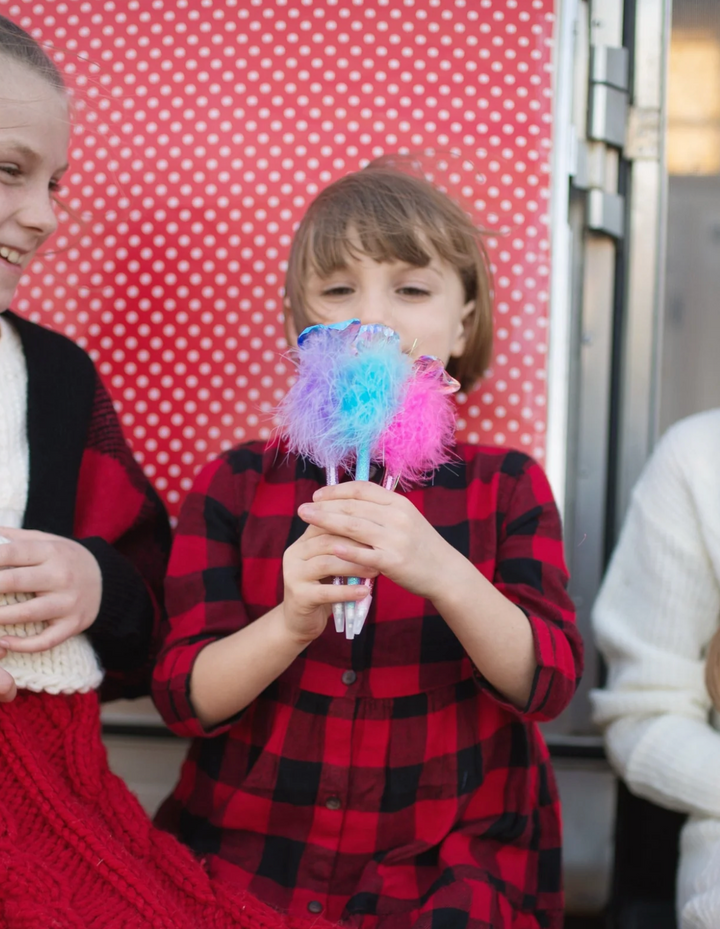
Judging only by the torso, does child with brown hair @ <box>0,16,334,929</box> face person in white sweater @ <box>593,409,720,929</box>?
no

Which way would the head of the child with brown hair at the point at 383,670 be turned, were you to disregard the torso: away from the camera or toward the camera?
toward the camera

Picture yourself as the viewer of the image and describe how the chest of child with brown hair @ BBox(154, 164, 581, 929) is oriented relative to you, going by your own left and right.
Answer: facing the viewer

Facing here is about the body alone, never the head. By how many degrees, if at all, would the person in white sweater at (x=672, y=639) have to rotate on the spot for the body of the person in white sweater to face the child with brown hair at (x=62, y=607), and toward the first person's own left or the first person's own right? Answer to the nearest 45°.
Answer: approximately 45° to the first person's own right

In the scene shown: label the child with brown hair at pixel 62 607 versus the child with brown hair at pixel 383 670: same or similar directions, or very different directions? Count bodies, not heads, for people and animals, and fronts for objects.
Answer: same or similar directions
